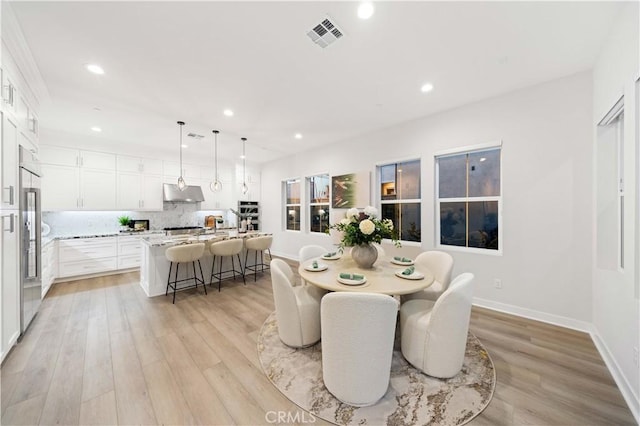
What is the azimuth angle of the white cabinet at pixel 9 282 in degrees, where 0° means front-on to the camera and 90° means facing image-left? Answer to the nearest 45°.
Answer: approximately 270°

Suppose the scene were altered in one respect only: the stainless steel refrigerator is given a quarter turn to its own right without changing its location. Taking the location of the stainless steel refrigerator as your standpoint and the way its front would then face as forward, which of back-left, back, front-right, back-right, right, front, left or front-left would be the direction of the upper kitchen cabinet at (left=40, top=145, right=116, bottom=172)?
back

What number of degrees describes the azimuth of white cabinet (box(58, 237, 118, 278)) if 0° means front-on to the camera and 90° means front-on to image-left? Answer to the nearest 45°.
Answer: approximately 315°

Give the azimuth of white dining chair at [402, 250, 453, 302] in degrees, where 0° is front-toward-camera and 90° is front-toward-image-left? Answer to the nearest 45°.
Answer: approximately 45°

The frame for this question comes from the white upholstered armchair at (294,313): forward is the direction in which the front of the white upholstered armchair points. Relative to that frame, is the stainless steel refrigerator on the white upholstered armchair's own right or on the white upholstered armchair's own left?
on the white upholstered armchair's own left

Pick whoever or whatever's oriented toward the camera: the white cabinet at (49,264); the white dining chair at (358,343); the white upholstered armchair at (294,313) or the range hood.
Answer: the range hood

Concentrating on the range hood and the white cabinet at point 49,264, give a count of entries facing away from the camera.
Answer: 0

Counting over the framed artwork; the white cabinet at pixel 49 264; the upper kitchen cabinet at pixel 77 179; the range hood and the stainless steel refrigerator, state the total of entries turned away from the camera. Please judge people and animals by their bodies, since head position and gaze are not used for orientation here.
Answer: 0

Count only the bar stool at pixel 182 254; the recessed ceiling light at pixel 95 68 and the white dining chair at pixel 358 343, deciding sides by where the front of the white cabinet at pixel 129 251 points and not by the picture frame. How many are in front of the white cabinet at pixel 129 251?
3

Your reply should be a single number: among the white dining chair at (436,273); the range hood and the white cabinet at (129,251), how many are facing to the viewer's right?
0

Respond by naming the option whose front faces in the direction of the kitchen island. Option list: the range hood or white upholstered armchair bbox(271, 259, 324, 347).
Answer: the range hood

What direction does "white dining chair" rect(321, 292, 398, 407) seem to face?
away from the camera

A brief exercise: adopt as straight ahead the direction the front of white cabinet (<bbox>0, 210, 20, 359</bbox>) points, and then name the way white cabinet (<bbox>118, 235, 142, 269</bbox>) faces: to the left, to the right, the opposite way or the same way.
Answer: to the right

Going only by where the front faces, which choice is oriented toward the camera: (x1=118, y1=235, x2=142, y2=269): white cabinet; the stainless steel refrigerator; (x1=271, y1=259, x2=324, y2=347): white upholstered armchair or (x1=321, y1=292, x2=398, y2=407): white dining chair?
the white cabinet

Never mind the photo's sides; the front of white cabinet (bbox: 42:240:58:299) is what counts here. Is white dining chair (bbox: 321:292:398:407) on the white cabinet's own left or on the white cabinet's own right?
on the white cabinet's own right

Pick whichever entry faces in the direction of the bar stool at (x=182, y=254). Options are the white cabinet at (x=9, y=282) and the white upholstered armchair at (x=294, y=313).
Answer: the white cabinet
